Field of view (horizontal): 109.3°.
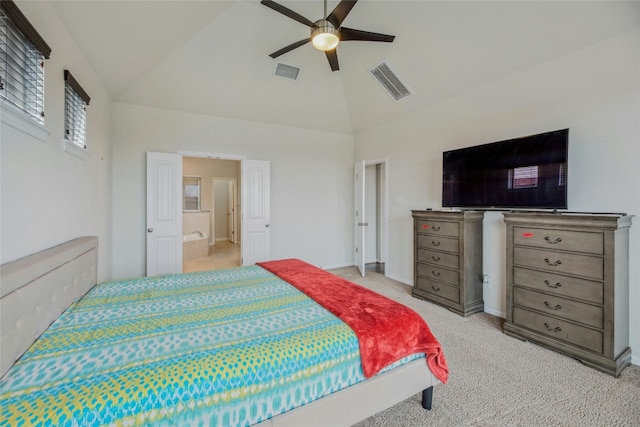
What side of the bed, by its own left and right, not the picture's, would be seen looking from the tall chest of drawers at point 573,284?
front

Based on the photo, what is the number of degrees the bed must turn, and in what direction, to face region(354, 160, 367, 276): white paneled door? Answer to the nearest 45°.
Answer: approximately 45° to its left

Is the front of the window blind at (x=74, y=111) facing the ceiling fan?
yes

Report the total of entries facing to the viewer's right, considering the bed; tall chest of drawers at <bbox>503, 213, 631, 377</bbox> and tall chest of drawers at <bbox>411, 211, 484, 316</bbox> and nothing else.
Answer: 1

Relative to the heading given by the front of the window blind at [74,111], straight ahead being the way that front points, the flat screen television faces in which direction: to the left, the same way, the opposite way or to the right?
the opposite way

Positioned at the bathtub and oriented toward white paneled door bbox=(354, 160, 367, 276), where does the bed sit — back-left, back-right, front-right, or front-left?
front-right

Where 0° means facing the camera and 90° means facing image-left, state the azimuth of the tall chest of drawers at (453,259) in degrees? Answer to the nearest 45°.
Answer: approximately 45°

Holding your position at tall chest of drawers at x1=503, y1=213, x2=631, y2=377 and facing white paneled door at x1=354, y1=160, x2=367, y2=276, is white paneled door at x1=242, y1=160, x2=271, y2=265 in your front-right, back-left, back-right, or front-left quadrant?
front-left

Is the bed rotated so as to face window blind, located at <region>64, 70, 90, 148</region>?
no

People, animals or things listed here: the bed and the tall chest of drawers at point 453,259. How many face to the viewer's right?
1

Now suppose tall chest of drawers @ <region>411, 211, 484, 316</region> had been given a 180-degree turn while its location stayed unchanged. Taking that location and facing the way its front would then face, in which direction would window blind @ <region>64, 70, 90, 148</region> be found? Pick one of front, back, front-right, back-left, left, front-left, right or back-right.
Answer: back

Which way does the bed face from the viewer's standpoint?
to the viewer's right

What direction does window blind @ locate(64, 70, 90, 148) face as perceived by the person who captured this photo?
facing the viewer and to the right of the viewer

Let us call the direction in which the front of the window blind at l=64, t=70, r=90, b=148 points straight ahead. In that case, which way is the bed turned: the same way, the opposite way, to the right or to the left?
the same way

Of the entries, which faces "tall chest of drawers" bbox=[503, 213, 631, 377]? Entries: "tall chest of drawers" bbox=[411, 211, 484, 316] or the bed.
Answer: the bed

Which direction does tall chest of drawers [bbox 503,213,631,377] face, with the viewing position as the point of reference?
facing the viewer and to the left of the viewer

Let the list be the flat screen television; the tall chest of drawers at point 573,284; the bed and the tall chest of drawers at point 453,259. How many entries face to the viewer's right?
1

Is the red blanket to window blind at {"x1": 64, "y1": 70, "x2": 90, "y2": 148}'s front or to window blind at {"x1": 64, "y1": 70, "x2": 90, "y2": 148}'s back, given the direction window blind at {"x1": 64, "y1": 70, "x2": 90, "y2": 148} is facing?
to the front
